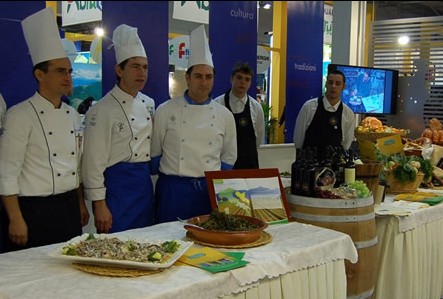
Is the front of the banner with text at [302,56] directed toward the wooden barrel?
yes

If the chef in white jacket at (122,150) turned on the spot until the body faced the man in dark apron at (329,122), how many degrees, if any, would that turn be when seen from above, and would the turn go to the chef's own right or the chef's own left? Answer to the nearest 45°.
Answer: approximately 90° to the chef's own left

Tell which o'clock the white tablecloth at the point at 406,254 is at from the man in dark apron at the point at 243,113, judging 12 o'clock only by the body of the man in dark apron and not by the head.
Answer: The white tablecloth is roughly at 11 o'clock from the man in dark apron.

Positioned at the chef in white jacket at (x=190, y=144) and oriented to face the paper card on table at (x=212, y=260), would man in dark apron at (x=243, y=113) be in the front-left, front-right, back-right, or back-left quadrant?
back-left

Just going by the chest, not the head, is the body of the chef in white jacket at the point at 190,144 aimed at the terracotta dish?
yes
